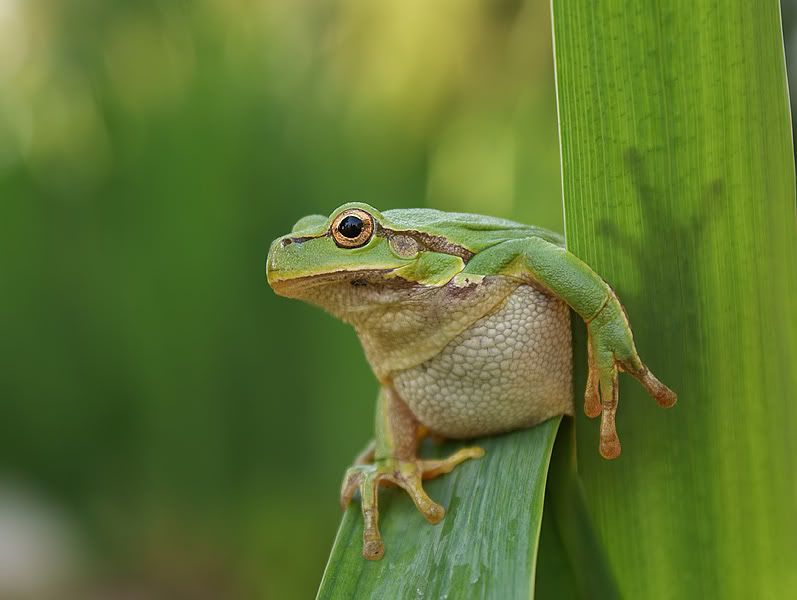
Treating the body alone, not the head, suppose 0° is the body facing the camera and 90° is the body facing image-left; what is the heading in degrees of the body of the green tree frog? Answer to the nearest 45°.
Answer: approximately 45°
